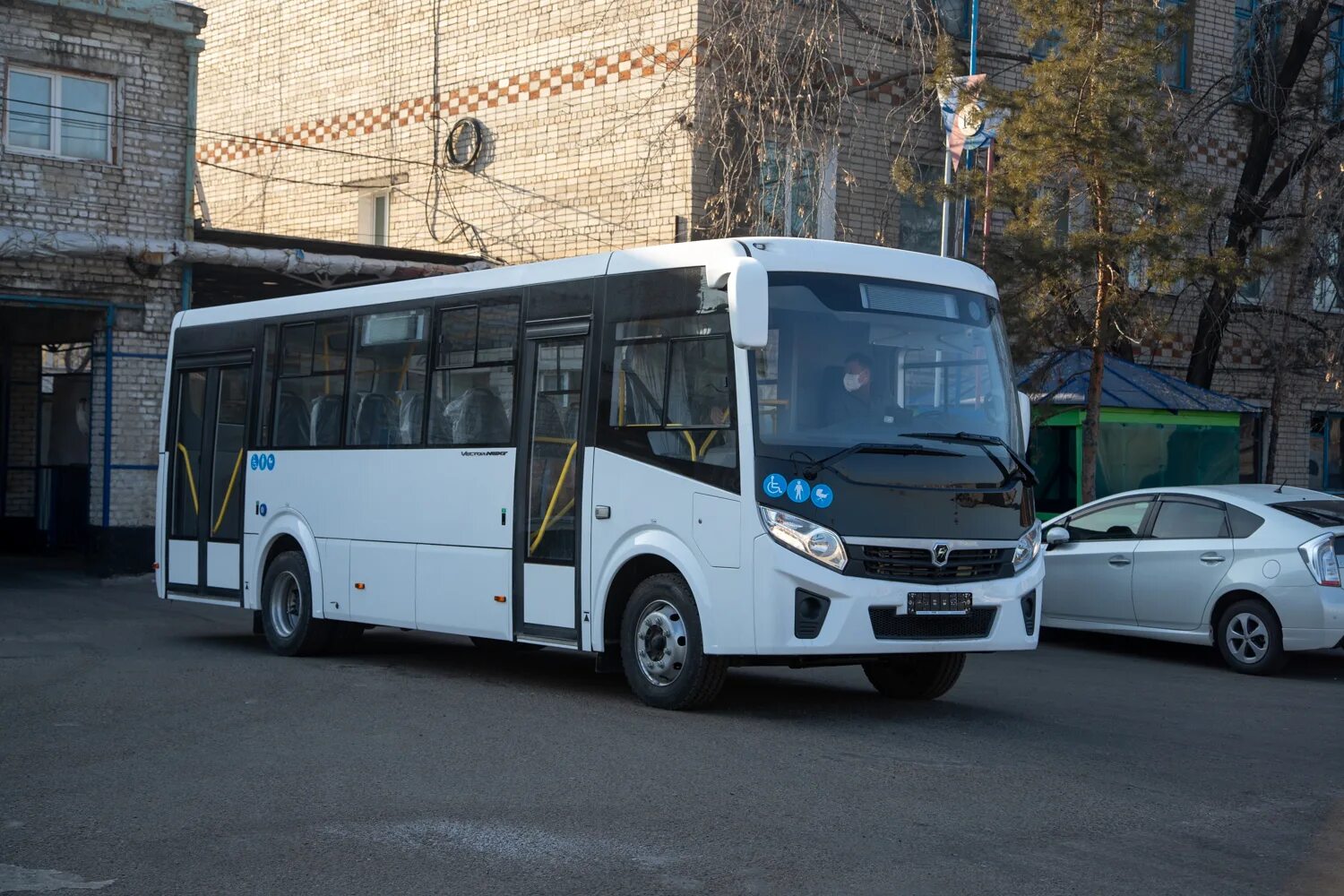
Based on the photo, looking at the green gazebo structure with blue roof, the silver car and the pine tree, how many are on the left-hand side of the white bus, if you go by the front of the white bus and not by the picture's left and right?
3

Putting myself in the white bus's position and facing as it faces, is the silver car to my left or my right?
on my left

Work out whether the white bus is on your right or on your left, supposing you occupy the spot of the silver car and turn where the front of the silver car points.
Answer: on your left

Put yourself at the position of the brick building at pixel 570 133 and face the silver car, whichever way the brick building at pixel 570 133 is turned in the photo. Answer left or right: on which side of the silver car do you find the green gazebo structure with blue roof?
left

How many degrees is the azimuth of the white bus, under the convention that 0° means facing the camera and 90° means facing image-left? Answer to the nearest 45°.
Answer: approximately 315°

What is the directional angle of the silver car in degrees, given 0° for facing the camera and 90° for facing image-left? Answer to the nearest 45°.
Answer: approximately 135°

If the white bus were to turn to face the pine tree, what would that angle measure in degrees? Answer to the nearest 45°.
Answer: approximately 90° to its left

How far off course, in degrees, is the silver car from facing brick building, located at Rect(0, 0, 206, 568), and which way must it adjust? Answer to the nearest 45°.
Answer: approximately 45° to its left

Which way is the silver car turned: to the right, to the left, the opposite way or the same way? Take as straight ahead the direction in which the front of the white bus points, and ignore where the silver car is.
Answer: the opposite way

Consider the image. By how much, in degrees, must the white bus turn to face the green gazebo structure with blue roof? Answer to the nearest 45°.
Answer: approximately 90° to its left

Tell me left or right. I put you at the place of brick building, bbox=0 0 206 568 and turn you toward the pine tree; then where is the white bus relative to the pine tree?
right
